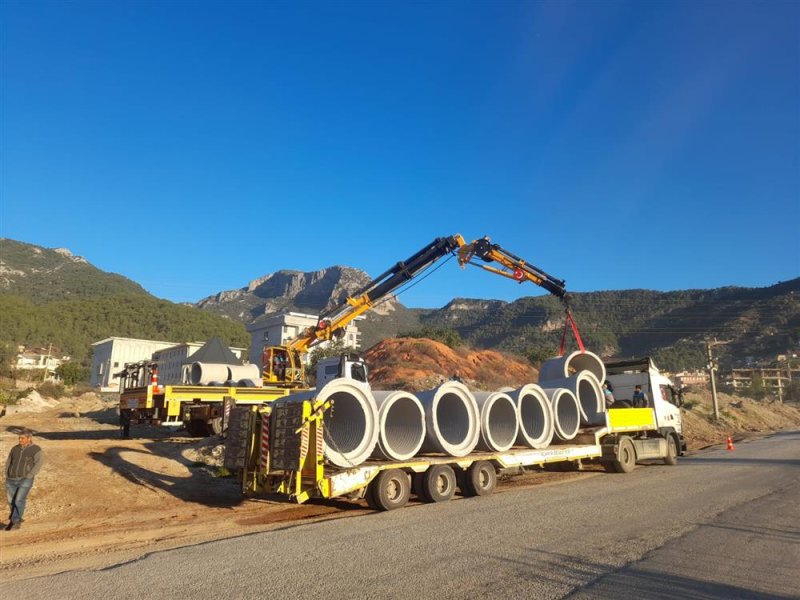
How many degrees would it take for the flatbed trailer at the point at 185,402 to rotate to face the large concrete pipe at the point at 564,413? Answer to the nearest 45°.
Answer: approximately 90° to its right

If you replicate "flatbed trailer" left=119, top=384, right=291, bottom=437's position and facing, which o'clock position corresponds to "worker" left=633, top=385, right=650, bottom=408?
The worker is roughly at 2 o'clock from the flatbed trailer.

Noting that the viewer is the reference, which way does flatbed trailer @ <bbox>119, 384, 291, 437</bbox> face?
facing away from the viewer and to the right of the viewer

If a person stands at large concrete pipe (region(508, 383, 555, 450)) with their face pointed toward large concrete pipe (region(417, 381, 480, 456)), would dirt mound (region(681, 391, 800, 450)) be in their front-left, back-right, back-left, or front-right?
back-right
